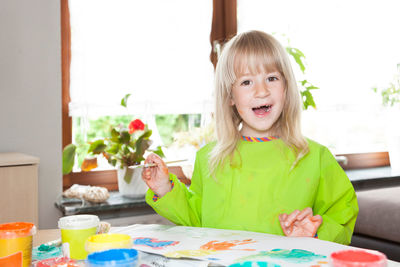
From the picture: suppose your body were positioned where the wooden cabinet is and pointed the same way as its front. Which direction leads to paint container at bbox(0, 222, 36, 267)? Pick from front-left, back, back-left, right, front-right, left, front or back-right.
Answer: front

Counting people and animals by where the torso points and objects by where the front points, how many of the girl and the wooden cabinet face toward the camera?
2

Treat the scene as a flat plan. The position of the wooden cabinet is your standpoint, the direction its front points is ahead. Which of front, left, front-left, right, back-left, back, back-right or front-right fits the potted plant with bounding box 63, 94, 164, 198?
back-left

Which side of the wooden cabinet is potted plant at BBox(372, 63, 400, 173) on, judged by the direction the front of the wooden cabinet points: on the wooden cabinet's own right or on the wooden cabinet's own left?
on the wooden cabinet's own left

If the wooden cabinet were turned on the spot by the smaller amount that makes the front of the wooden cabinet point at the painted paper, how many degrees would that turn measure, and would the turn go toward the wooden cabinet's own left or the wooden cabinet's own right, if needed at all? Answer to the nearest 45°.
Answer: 0° — it already faces it

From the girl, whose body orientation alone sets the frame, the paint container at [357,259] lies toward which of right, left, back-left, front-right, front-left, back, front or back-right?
front

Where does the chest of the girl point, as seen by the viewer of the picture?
toward the camera

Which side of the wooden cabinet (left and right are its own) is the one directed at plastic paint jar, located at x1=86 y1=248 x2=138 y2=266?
front

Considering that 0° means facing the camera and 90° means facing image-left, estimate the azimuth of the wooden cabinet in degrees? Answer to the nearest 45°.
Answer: approximately 0°

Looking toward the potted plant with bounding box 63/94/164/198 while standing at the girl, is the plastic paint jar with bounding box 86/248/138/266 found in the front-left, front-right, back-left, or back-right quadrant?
back-left
